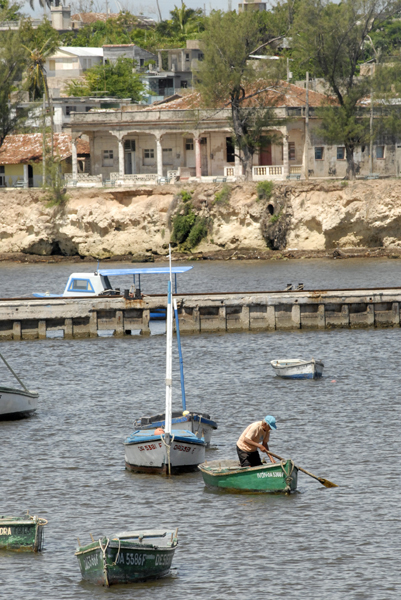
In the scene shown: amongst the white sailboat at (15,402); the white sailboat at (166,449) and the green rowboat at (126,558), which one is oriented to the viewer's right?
the white sailboat at (15,402)

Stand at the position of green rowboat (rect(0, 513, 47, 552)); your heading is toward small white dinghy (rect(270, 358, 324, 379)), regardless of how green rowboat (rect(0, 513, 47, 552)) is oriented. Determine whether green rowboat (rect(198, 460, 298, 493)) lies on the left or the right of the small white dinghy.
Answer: right

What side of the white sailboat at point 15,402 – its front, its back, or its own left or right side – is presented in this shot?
right

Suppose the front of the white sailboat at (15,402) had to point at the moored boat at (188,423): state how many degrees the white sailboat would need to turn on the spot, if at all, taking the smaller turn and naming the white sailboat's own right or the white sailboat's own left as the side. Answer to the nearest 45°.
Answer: approximately 45° to the white sailboat's own right

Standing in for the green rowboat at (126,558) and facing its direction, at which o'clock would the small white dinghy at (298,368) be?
The small white dinghy is roughly at 5 o'clock from the green rowboat.

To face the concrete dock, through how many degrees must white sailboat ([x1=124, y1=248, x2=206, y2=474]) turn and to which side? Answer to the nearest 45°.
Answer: approximately 180°

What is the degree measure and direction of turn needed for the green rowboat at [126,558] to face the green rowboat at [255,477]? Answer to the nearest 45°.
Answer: approximately 180°

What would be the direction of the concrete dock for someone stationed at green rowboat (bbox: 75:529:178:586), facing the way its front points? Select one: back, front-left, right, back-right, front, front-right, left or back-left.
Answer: back-right
